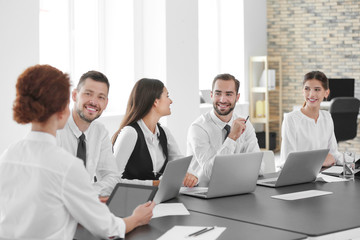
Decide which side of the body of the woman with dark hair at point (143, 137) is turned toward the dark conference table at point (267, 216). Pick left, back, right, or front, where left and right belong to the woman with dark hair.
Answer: front

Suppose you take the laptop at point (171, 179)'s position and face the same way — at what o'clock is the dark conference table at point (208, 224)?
The dark conference table is roughly at 7 o'clock from the laptop.

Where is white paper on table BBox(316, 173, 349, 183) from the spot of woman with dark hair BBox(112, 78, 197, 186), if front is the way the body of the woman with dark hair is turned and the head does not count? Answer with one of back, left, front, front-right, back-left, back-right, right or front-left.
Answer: front-left

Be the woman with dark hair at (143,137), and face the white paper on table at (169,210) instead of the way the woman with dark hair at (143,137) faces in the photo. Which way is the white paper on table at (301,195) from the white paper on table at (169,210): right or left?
left

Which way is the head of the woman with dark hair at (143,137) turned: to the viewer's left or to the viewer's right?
to the viewer's right

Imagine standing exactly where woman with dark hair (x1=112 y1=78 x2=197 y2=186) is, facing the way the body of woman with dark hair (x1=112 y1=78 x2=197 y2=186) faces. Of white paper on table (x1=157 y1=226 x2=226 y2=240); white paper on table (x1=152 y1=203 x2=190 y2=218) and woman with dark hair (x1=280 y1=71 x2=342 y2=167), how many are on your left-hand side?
1

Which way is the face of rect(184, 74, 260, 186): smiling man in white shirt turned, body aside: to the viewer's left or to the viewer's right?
to the viewer's left

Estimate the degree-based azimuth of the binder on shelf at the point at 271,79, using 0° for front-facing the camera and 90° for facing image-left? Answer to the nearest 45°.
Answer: approximately 0°

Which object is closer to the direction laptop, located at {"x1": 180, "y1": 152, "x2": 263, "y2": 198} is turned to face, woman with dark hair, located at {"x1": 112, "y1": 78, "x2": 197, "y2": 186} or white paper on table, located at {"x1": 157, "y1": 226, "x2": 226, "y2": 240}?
the woman with dark hair

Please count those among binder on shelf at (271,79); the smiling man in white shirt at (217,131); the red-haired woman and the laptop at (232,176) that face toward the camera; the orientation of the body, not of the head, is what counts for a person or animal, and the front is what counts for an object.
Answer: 2
